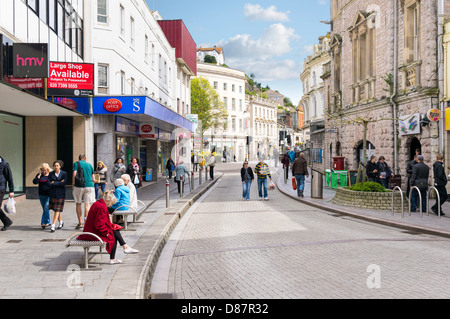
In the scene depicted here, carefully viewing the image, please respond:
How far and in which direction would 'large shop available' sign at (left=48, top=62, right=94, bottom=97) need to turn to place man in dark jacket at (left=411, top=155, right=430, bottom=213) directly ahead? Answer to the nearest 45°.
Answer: approximately 45° to its left

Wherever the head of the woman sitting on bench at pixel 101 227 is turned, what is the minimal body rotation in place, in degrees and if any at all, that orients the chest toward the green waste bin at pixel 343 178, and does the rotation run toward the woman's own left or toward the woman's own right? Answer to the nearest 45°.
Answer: approximately 45° to the woman's own left

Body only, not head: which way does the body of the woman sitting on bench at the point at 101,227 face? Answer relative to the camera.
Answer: to the viewer's right

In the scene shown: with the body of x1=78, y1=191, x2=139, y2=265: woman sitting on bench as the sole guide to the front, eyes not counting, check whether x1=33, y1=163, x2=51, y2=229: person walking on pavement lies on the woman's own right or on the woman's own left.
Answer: on the woman's own left

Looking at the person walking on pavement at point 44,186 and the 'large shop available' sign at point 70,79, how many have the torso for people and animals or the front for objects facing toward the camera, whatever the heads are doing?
2

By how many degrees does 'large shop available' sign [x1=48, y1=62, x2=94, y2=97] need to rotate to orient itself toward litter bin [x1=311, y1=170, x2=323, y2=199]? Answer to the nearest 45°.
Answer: approximately 90° to its left

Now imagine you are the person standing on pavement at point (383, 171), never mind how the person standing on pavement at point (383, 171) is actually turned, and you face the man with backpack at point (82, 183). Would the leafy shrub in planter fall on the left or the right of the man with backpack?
left

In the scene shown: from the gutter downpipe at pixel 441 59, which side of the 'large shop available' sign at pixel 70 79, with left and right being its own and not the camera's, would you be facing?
left
